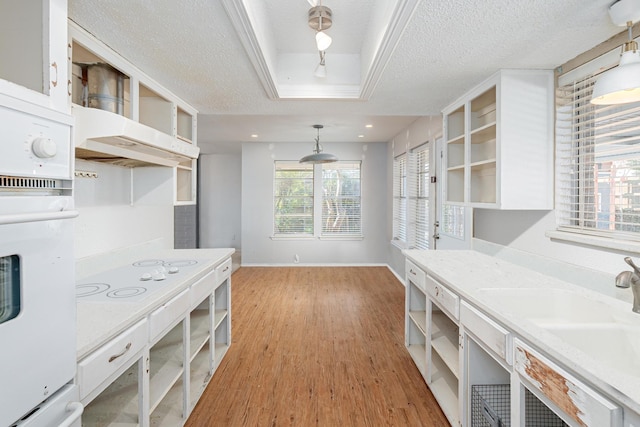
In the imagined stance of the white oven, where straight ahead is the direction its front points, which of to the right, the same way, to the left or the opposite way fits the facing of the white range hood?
the same way

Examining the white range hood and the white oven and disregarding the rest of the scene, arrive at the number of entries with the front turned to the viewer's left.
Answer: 0

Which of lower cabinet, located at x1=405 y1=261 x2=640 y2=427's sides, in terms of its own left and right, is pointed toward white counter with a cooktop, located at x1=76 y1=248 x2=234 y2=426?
front

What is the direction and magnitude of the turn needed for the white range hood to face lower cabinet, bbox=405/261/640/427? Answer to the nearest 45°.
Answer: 0° — it already faces it

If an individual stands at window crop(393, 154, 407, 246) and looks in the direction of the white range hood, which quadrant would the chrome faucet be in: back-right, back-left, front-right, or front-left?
front-left

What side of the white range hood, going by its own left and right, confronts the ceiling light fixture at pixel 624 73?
front

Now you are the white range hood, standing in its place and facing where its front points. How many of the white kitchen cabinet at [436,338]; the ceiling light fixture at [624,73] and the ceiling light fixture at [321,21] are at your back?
0

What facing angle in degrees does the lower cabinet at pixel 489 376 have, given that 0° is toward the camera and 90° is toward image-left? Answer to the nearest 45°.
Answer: approximately 45°

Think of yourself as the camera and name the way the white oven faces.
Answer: facing the viewer and to the right of the viewer

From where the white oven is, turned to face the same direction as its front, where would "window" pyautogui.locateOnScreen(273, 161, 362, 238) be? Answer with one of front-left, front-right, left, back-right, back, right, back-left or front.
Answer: left

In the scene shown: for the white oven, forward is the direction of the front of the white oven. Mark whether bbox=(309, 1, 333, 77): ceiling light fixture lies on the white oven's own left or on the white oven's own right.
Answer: on the white oven's own left
